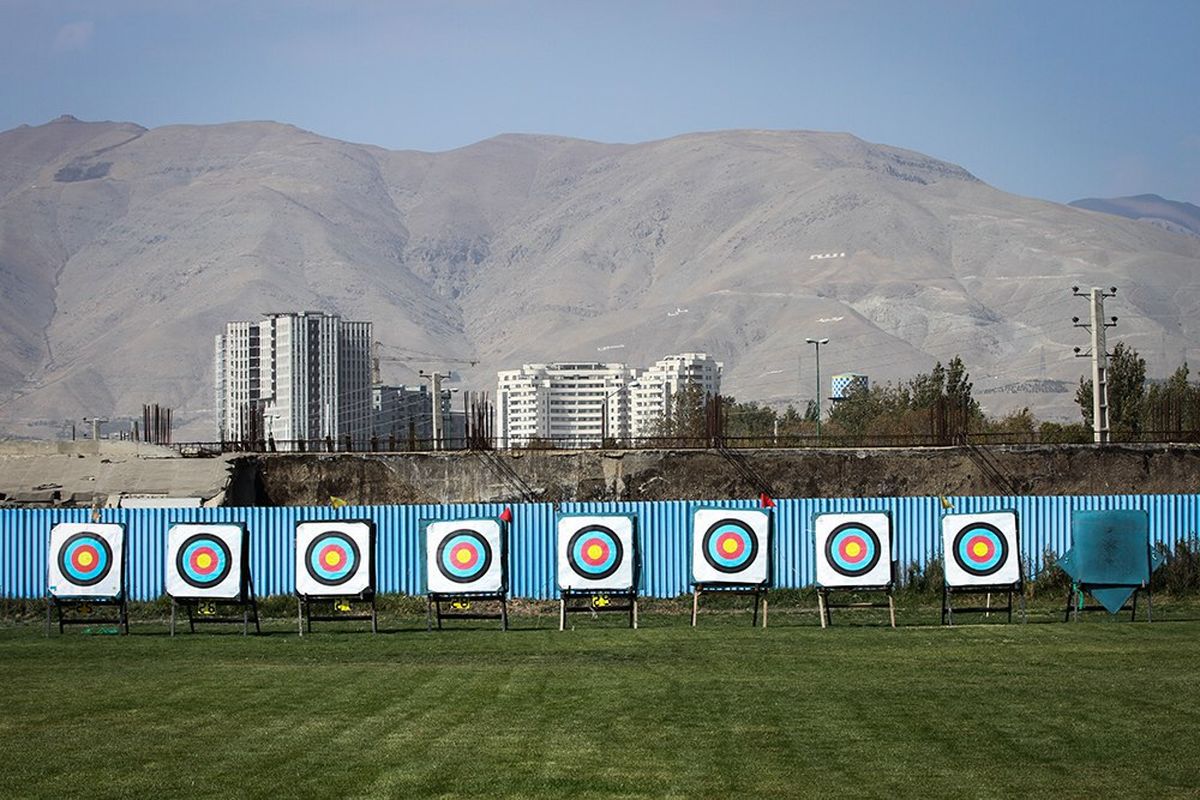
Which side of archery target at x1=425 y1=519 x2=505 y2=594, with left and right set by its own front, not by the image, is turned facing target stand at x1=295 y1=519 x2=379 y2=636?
right

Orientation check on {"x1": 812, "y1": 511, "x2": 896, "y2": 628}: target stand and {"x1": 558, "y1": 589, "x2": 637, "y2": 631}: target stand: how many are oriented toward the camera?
2

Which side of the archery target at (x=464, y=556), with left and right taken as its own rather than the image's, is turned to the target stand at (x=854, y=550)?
left

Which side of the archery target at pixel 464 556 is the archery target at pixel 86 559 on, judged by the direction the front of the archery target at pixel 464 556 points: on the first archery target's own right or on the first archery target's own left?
on the first archery target's own right

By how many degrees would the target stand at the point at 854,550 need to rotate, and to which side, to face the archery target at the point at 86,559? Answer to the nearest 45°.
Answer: approximately 90° to its right

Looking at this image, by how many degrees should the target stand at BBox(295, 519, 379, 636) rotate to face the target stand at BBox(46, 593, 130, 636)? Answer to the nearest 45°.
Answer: approximately 90° to its right

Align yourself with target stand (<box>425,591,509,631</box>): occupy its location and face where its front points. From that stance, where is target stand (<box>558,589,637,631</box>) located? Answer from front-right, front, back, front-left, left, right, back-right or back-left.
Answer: left

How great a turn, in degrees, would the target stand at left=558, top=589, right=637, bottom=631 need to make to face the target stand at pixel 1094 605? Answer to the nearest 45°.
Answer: approximately 90° to its left
